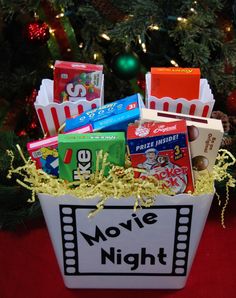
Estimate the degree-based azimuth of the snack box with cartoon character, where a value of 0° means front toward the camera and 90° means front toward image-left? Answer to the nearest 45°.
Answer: approximately 0°

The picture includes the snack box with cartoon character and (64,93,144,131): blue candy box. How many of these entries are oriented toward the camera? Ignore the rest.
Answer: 2

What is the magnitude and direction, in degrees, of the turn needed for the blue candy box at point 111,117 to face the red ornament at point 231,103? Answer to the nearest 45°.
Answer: approximately 135° to its left

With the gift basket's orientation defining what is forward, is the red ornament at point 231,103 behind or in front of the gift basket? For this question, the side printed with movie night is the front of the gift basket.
behind

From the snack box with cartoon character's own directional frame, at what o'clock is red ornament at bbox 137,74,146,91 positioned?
The red ornament is roughly at 6 o'clock from the snack box with cartoon character.

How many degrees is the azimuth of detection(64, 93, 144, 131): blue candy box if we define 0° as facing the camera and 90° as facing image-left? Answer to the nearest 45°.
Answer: approximately 0°
